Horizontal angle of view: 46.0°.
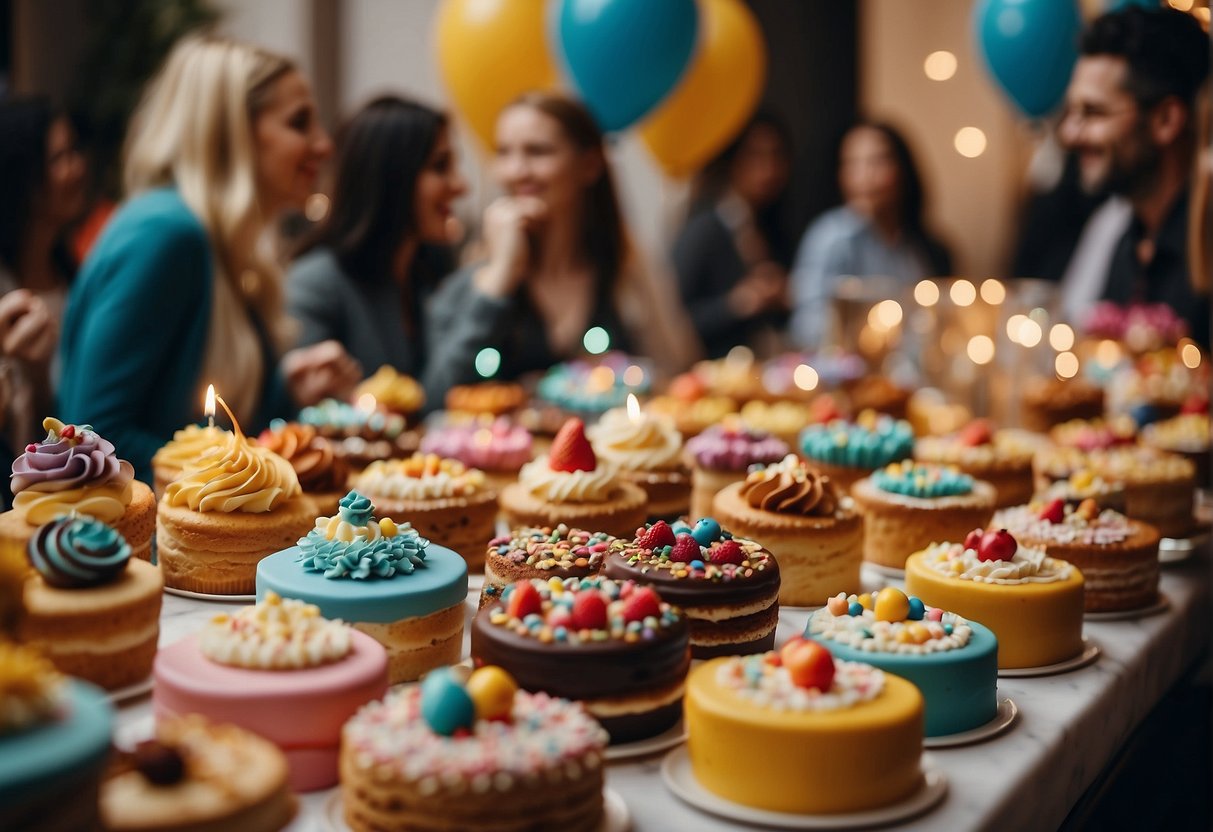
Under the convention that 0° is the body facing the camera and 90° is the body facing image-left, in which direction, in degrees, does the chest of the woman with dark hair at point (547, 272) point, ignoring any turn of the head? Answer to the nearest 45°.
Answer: approximately 45°

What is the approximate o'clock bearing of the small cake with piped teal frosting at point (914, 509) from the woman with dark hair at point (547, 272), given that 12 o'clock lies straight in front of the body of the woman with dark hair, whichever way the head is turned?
The small cake with piped teal frosting is roughly at 10 o'clock from the woman with dark hair.

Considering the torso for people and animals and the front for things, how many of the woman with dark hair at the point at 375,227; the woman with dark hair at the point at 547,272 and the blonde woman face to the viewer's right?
2

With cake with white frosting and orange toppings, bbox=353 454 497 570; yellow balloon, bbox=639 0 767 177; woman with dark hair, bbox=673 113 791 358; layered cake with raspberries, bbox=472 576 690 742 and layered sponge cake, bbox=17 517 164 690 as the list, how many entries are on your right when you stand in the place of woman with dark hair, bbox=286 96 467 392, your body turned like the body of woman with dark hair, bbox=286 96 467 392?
3

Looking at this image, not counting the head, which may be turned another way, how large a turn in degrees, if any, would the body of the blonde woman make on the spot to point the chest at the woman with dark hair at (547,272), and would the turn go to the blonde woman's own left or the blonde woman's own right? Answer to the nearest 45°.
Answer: approximately 45° to the blonde woman's own left

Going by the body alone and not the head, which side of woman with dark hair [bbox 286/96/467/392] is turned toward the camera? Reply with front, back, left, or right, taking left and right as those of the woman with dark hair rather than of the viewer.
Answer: right

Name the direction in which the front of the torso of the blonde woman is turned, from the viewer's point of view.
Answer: to the viewer's right

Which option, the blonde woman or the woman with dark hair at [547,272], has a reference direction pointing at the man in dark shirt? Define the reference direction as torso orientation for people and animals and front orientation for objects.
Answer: the blonde woman

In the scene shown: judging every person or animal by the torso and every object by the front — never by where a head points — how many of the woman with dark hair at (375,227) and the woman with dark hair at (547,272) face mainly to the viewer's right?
1

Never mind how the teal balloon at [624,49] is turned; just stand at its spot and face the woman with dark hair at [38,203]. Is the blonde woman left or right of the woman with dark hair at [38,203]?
left

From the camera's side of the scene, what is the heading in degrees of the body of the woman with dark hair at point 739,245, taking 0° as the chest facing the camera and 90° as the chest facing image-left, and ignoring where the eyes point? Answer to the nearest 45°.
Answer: approximately 315°

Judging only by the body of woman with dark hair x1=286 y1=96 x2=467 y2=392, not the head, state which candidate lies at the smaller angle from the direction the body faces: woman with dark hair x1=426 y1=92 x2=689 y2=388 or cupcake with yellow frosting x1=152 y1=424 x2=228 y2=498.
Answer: the woman with dark hair

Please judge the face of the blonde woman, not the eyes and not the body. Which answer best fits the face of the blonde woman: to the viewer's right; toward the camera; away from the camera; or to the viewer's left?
to the viewer's right

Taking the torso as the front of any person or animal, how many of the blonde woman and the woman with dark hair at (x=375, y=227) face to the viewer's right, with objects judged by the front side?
2
